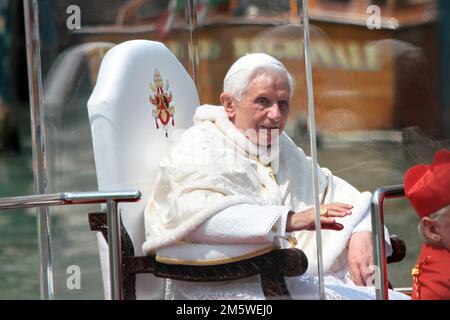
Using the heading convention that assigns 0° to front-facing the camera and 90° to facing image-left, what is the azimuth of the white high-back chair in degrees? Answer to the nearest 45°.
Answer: approximately 315°
